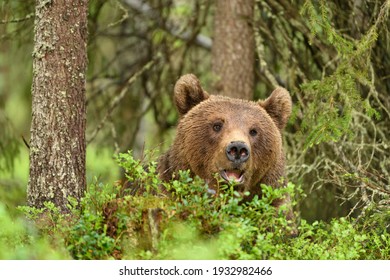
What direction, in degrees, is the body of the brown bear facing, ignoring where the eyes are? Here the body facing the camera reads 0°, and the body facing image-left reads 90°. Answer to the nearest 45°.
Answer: approximately 0°

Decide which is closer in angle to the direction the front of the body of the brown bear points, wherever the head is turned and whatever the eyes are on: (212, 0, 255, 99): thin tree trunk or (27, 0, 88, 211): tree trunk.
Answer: the tree trunk

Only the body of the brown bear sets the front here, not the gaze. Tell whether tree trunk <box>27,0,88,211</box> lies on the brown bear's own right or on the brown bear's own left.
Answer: on the brown bear's own right

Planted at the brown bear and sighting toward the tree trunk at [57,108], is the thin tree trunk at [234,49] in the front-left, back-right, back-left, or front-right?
back-right

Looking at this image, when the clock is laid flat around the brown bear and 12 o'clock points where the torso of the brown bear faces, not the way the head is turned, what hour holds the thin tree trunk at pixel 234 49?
The thin tree trunk is roughly at 6 o'clock from the brown bear.
